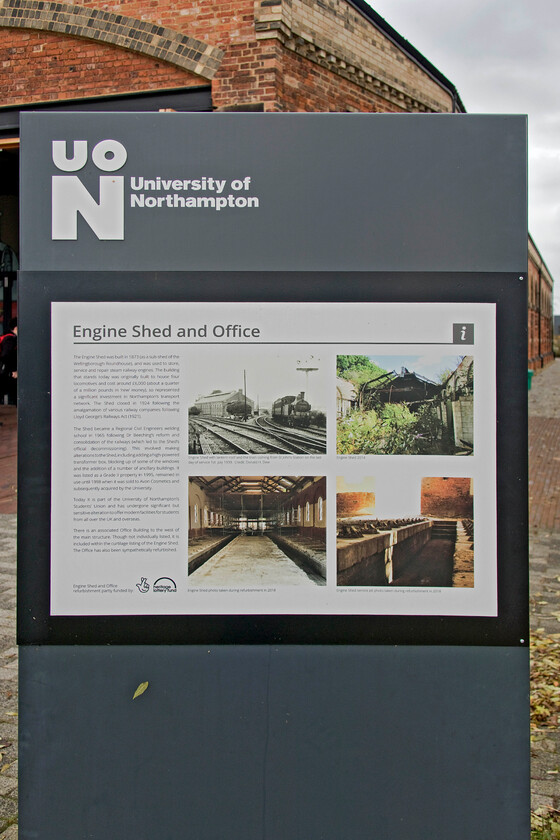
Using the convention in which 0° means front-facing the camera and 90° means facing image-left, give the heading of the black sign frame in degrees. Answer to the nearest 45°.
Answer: approximately 0°

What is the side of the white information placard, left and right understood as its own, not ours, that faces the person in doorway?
back

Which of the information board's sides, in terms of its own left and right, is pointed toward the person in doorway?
back
